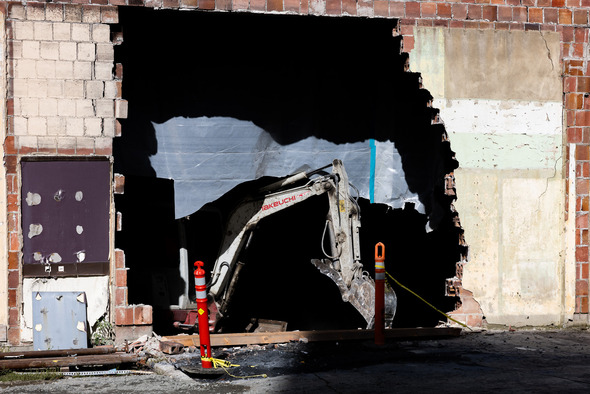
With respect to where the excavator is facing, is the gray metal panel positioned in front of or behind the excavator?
behind

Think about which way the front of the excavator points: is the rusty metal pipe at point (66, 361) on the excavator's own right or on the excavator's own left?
on the excavator's own right

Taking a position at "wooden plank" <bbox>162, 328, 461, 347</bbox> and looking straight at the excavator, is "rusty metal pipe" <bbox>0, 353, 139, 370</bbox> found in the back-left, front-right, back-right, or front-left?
back-left

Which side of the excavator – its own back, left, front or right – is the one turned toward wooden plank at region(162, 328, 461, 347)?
right

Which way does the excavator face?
to the viewer's right

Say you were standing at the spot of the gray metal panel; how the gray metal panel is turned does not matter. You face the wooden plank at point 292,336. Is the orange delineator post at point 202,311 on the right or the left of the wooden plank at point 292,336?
right

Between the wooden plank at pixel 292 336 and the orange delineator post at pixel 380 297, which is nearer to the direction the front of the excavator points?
the orange delineator post

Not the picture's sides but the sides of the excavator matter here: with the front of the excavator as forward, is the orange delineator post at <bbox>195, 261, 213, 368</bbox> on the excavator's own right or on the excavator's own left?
on the excavator's own right
